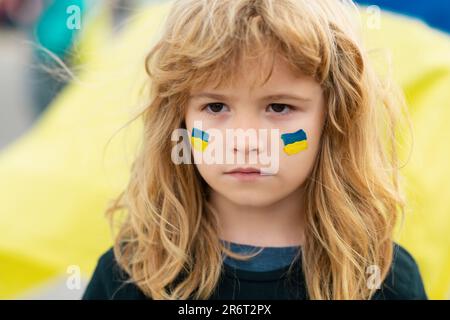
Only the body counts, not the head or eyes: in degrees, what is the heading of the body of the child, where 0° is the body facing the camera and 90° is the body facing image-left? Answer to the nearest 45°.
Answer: approximately 0°
